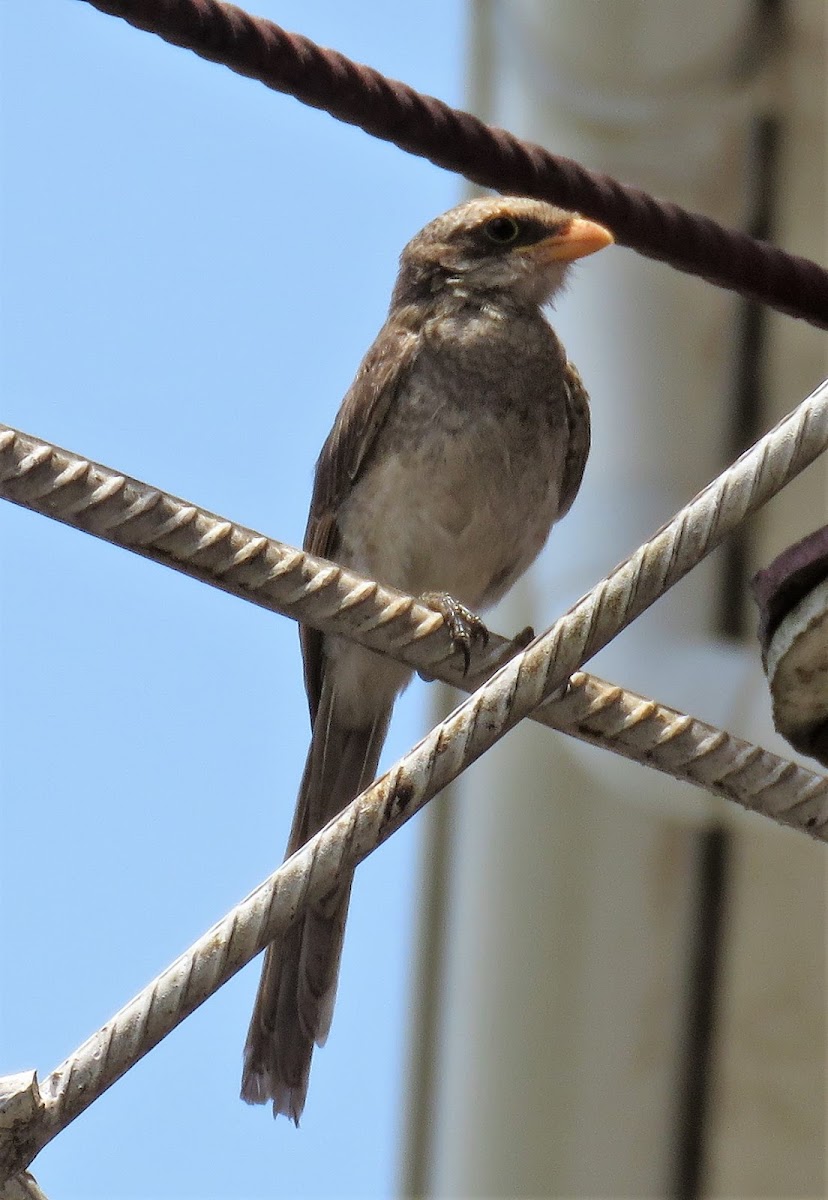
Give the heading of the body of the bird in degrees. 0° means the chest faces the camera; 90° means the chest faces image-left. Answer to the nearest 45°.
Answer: approximately 315°
